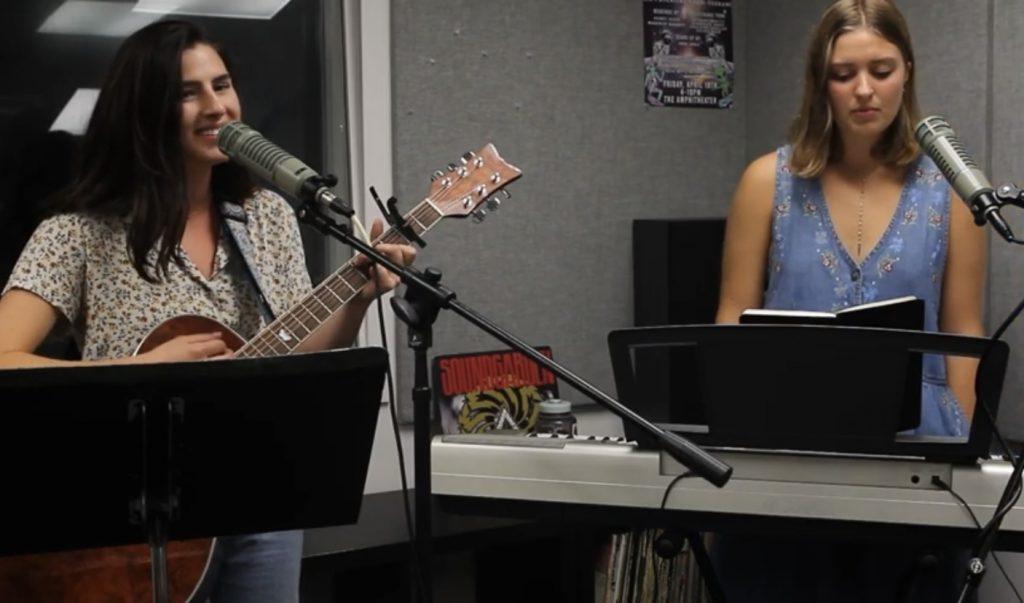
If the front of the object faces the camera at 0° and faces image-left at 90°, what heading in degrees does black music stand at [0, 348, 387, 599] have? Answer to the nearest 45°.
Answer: approximately 180°

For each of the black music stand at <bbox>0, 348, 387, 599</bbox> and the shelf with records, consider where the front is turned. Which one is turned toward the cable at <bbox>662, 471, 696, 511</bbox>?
the shelf with records

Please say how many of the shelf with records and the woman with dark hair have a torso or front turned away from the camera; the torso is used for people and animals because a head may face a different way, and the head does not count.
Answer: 0

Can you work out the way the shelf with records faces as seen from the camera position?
facing the viewer

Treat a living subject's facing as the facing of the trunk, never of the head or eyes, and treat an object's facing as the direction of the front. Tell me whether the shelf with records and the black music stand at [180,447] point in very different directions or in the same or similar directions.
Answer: very different directions

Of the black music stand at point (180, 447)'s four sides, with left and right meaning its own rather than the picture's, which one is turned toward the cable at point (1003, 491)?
right

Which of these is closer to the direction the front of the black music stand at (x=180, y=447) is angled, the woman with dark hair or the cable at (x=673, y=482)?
the woman with dark hair

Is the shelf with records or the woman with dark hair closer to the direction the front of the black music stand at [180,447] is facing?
the woman with dark hair

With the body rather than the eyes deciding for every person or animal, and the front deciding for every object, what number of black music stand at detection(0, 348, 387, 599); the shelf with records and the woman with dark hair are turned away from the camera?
1

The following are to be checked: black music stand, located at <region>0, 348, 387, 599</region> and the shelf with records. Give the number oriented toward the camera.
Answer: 1

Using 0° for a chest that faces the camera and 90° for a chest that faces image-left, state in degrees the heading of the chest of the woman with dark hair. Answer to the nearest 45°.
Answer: approximately 315°
